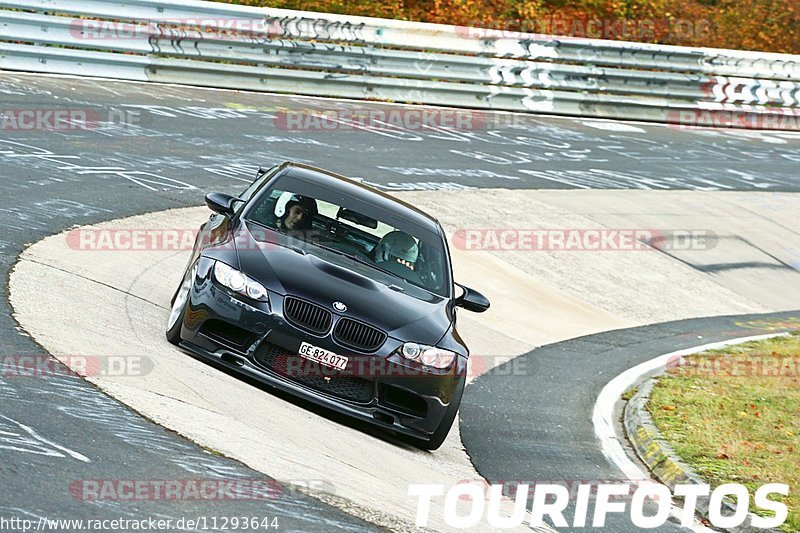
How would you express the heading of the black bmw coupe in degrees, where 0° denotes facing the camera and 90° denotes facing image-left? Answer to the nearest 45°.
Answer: approximately 0°

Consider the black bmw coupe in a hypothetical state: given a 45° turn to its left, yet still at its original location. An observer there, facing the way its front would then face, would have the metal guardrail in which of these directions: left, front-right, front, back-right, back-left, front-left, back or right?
back-left
